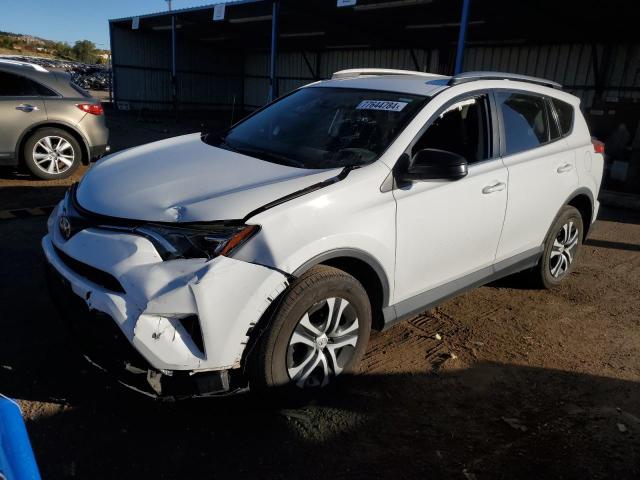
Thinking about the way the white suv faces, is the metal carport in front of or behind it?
behind

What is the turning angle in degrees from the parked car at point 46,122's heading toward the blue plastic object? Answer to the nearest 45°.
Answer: approximately 90° to its left

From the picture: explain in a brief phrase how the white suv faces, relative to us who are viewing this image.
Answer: facing the viewer and to the left of the viewer

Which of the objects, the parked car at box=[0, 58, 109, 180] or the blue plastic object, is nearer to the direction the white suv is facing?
the blue plastic object

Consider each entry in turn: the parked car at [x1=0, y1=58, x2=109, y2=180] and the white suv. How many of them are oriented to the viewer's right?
0

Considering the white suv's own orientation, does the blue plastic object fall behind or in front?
in front

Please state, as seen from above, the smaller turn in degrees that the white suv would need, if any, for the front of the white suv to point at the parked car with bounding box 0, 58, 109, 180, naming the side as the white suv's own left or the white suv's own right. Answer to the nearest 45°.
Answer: approximately 90° to the white suv's own right

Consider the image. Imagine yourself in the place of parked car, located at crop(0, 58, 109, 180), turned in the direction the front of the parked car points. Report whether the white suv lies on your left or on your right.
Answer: on your left

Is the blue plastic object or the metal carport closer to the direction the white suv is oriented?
the blue plastic object

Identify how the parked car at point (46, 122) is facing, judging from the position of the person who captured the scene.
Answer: facing to the left of the viewer

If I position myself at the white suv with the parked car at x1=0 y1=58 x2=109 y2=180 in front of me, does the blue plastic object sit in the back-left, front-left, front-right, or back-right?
back-left
